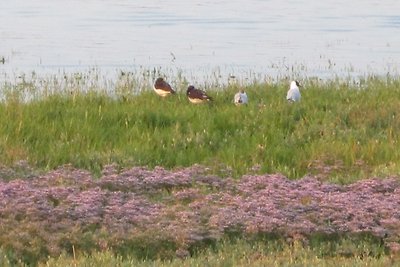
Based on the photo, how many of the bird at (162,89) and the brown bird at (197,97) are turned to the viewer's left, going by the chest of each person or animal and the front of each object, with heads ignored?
2

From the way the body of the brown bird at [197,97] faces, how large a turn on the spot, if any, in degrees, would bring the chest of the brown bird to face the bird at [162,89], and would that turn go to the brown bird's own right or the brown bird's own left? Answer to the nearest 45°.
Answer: approximately 45° to the brown bird's own right

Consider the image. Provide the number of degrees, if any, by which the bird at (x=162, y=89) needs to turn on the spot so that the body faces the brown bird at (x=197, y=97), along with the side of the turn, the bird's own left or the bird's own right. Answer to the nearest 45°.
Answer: approximately 135° to the bird's own left

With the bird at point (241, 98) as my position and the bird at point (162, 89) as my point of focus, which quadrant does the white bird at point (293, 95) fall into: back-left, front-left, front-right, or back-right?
back-right

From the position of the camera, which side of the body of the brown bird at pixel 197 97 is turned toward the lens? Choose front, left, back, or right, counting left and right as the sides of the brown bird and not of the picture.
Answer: left

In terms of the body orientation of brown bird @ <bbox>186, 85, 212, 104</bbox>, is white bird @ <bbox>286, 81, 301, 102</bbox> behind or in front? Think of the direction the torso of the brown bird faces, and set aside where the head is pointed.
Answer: behind

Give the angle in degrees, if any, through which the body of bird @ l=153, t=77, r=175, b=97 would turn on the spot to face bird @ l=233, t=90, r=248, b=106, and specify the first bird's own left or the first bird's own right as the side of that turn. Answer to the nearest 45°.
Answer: approximately 135° to the first bird's own left

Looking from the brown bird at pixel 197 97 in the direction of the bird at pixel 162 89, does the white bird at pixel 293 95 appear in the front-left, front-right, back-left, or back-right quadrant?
back-right

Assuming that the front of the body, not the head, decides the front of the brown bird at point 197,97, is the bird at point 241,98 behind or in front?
behind

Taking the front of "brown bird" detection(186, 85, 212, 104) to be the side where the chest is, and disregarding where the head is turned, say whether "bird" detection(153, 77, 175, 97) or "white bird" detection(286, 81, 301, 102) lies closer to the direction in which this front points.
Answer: the bird

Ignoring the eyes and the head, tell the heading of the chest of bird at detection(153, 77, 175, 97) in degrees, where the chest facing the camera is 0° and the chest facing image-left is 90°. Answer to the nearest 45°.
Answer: approximately 90°
